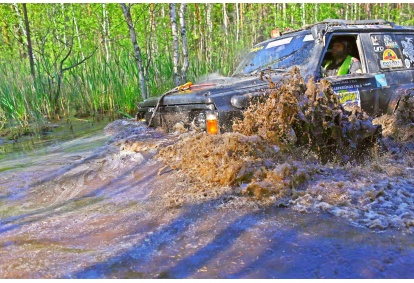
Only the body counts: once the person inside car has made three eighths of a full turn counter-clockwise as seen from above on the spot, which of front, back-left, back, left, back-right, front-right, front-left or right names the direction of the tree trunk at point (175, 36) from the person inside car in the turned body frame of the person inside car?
back-left

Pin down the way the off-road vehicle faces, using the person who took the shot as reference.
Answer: facing the viewer and to the left of the viewer

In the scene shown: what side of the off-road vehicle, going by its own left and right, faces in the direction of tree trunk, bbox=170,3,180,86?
right

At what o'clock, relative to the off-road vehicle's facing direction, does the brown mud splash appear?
The brown mud splash is roughly at 11 o'clock from the off-road vehicle.

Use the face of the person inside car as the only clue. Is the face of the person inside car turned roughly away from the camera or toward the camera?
toward the camera

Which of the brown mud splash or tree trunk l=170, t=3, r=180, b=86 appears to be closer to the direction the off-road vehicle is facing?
the brown mud splash

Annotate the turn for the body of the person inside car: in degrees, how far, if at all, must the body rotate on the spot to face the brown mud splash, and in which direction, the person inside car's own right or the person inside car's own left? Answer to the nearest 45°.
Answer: approximately 45° to the person inside car's own left
